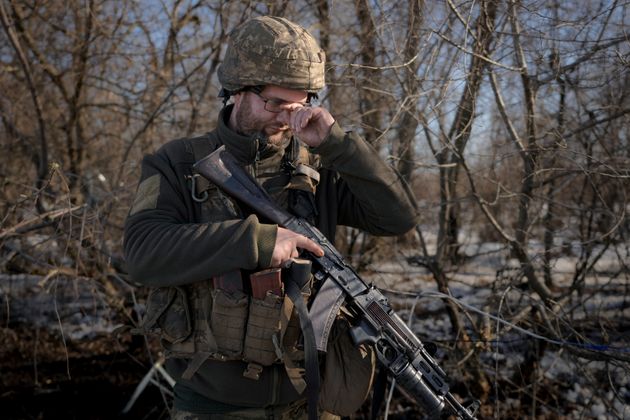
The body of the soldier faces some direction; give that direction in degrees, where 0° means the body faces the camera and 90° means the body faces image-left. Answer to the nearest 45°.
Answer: approximately 315°
